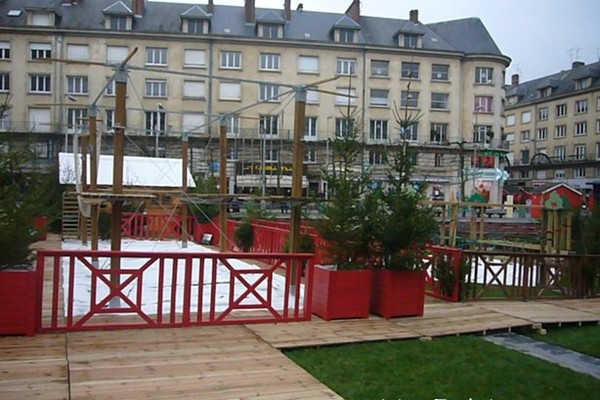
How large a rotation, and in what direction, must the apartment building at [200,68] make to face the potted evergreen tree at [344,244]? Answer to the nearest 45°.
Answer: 0° — it already faces it

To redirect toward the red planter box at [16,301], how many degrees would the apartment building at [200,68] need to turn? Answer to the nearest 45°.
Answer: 0° — it already faces it

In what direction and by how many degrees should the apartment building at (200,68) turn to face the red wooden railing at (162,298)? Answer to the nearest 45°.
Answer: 0° — it already faces it

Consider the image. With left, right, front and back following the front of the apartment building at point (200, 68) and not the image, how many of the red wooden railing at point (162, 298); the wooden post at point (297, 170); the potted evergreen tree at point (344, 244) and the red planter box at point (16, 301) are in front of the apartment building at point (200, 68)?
4

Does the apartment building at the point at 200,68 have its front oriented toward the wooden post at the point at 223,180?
yes

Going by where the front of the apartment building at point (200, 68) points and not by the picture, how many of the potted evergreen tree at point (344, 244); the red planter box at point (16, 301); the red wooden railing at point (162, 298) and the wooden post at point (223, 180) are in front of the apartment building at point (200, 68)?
4

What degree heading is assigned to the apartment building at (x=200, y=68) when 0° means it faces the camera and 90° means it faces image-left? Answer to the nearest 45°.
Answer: approximately 0°

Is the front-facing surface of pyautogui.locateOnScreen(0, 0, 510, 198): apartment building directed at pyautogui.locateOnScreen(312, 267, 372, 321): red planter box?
yes

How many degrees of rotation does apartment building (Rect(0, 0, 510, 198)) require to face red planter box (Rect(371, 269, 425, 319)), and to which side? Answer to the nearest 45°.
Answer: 0° — it already faces it
